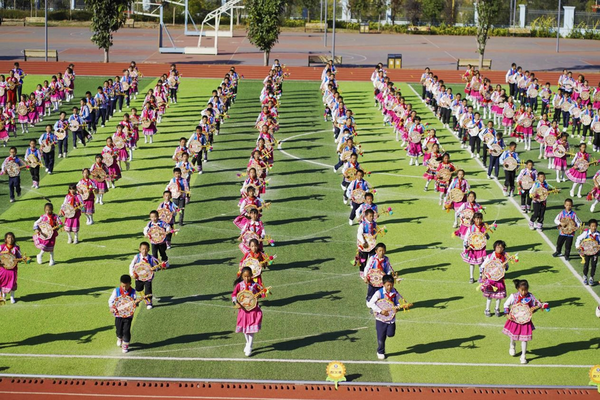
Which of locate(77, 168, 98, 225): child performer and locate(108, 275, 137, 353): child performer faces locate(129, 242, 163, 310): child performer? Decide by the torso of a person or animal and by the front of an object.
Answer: locate(77, 168, 98, 225): child performer

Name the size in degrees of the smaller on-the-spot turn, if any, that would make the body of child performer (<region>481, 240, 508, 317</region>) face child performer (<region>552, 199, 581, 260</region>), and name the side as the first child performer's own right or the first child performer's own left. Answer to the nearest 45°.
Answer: approximately 180°

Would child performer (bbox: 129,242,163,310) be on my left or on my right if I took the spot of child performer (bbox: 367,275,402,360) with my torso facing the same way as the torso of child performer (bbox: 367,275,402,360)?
on my right

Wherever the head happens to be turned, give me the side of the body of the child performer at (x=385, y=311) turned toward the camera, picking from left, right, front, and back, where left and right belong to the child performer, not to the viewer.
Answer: front

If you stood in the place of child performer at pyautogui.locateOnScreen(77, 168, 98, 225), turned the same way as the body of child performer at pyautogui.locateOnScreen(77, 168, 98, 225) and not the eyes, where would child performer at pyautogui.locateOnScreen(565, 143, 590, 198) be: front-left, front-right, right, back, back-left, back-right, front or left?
left

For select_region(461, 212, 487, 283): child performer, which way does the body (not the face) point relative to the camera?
toward the camera

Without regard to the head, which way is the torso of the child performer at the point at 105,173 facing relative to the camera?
toward the camera

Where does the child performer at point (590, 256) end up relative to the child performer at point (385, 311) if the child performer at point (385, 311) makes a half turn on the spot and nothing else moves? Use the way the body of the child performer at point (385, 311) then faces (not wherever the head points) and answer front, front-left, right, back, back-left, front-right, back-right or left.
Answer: front-right

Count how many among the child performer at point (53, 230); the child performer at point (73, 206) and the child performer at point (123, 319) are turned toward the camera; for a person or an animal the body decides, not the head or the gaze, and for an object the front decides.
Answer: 3

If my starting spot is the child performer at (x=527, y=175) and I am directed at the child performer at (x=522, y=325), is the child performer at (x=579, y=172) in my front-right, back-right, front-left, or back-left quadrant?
back-left

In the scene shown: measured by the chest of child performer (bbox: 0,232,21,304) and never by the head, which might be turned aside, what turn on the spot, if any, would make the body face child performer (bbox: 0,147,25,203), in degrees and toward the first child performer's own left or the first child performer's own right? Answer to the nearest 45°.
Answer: approximately 180°

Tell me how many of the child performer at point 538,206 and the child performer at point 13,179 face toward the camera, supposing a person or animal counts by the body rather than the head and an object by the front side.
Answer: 2

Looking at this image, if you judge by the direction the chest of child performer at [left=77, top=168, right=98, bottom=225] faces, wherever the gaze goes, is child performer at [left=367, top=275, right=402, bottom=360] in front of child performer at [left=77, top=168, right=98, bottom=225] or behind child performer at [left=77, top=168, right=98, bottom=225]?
in front

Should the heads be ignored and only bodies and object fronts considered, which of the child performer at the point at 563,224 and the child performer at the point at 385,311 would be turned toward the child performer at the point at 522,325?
the child performer at the point at 563,224

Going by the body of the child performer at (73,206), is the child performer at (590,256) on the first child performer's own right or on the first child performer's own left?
on the first child performer's own left

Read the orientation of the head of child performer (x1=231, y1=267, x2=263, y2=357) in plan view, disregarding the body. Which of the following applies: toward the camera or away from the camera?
toward the camera
